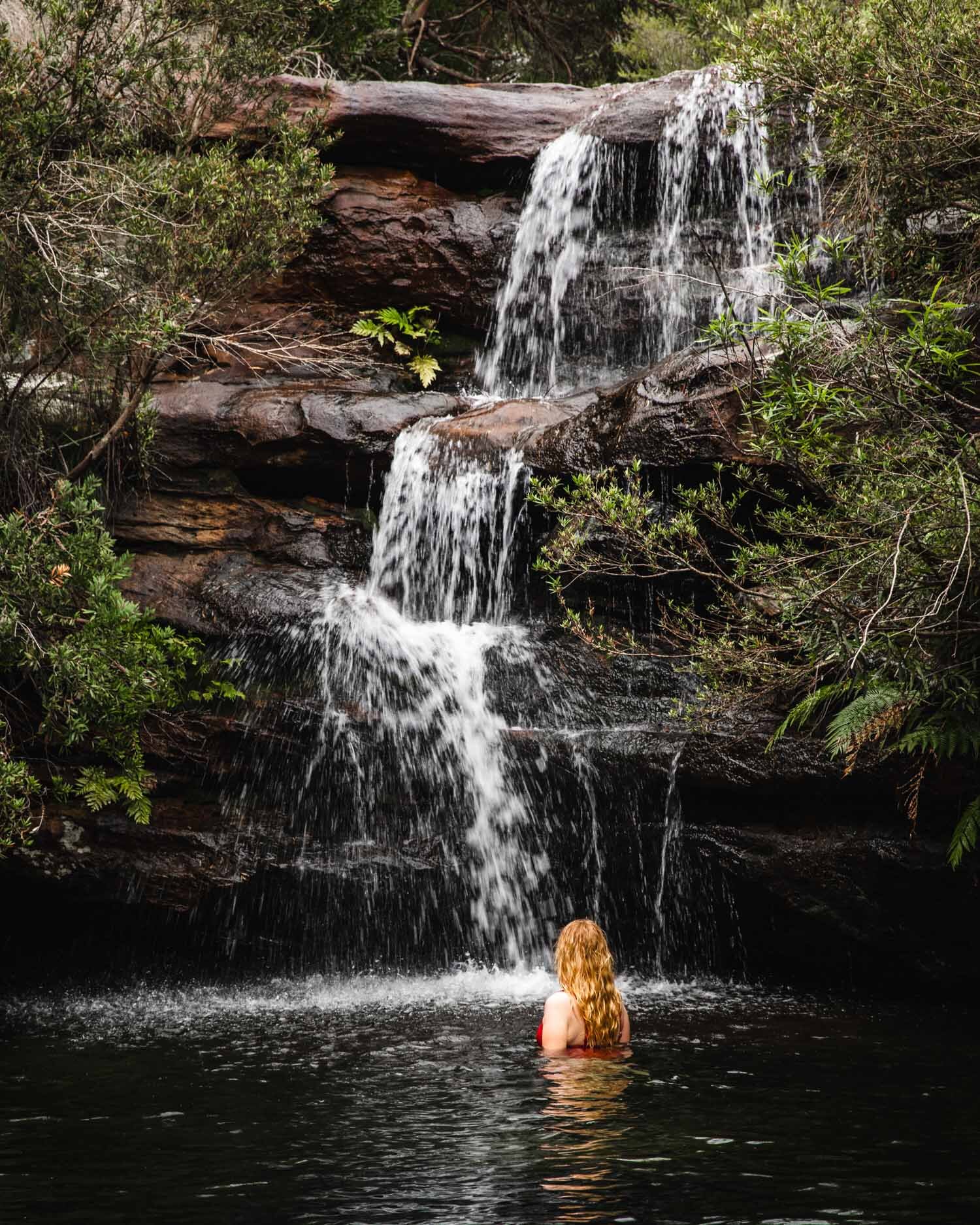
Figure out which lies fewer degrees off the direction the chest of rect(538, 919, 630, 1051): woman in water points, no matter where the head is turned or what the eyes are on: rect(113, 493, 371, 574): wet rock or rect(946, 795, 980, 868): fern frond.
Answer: the wet rock

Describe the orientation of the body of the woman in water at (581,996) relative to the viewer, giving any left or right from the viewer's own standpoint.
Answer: facing away from the viewer and to the left of the viewer

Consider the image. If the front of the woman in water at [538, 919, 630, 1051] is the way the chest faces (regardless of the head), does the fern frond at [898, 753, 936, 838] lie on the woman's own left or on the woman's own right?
on the woman's own right

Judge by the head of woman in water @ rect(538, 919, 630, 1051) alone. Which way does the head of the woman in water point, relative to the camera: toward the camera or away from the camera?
away from the camera

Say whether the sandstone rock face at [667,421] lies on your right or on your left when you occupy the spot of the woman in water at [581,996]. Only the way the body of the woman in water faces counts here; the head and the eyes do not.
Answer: on your right

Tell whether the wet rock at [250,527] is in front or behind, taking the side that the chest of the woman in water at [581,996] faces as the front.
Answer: in front

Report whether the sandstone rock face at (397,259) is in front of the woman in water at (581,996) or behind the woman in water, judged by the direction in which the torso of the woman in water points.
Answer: in front

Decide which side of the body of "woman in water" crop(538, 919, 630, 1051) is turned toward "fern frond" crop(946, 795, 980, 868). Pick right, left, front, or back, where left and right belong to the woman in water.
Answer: right

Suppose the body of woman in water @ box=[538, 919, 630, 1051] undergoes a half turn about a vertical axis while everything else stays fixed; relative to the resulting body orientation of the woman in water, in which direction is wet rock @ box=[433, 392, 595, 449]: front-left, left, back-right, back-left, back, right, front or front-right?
back-left

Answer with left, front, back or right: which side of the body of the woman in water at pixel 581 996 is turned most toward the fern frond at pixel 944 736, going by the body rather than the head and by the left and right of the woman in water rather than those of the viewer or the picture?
right
